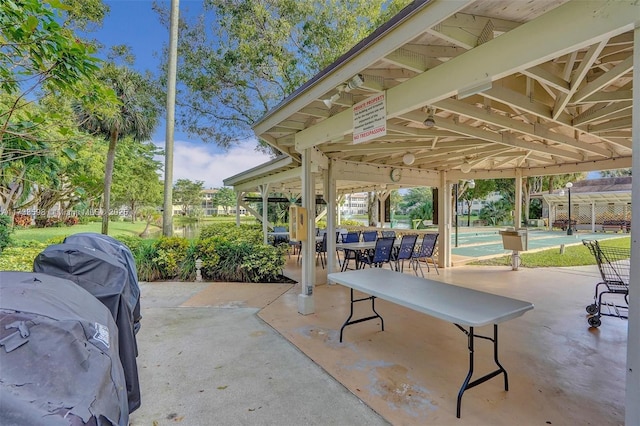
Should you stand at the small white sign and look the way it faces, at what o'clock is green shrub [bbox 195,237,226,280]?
The green shrub is roughly at 3 o'clock from the small white sign.

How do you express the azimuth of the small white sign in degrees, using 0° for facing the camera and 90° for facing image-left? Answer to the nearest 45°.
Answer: approximately 45°

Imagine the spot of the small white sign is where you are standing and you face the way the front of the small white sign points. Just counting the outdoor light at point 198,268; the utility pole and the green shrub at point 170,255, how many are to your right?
3

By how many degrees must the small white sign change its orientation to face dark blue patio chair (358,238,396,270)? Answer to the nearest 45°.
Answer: approximately 135° to its right

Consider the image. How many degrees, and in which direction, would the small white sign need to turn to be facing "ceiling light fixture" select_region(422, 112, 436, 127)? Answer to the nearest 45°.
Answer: approximately 180°

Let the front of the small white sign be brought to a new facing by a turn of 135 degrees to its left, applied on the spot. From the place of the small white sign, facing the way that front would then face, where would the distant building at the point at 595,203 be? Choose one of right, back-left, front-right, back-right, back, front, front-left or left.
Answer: front-left

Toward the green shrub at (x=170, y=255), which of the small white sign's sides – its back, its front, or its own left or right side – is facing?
right

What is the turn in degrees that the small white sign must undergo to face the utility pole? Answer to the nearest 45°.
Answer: approximately 90° to its right

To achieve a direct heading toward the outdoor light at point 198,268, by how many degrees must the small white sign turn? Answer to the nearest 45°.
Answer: approximately 90° to its right

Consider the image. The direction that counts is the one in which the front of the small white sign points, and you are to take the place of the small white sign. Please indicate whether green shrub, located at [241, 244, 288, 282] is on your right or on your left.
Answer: on your right

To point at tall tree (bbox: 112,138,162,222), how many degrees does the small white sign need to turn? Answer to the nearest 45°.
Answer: approximately 90° to its right

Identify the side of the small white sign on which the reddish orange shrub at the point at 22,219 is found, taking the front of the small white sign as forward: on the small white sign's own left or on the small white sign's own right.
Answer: on the small white sign's own right

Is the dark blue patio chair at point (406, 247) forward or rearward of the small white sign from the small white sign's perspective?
rearward
